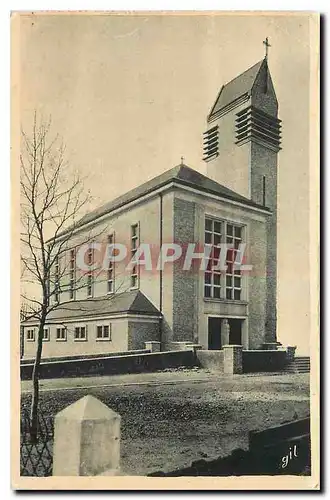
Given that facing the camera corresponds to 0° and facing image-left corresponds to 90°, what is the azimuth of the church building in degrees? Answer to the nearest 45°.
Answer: approximately 315°
